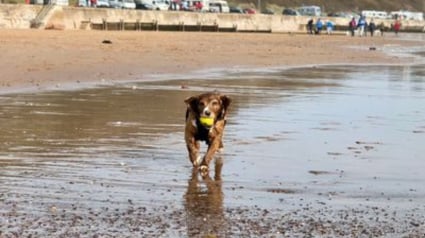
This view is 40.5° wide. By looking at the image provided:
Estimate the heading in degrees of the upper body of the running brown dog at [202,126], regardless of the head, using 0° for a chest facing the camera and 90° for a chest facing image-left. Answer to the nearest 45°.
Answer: approximately 0°
